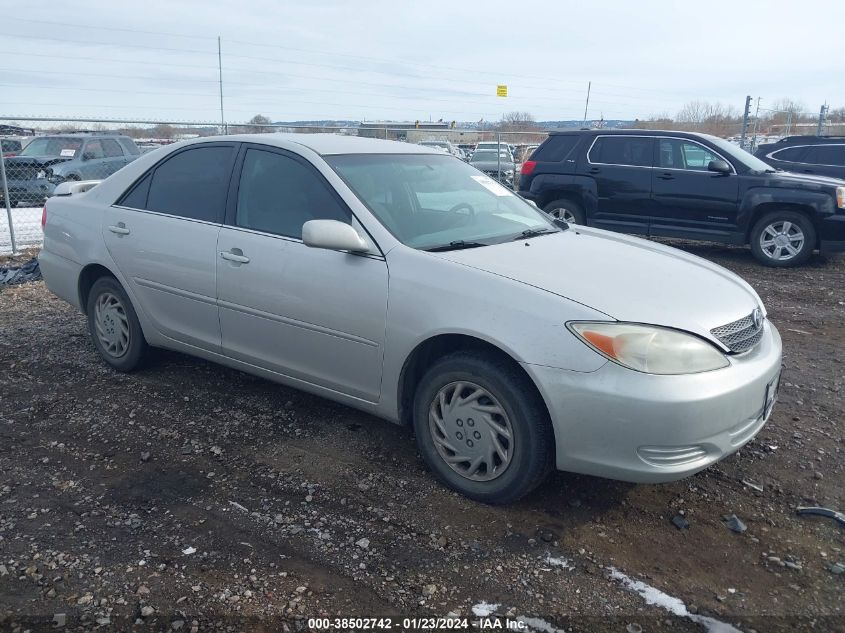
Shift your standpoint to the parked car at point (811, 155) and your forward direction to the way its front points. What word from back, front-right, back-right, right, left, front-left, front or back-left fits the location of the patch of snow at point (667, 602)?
right

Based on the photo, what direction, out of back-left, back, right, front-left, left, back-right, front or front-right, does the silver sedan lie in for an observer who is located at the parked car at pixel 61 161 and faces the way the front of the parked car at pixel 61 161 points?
front-left

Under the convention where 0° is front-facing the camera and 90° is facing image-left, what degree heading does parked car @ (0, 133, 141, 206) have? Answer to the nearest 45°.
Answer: approximately 45°

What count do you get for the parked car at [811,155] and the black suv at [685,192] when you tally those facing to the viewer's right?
2

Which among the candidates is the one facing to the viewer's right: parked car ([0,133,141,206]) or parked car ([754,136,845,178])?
parked car ([754,136,845,178])

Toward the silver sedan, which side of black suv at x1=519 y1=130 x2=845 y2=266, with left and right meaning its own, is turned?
right

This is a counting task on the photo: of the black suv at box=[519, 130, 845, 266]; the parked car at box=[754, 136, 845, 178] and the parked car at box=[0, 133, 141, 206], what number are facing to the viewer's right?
2

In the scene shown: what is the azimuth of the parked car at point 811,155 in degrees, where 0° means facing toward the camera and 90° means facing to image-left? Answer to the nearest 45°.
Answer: approximately 270°

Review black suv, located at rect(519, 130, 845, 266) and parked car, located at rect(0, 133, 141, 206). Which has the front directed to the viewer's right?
the black suv

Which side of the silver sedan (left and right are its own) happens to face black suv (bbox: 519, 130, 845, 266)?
left

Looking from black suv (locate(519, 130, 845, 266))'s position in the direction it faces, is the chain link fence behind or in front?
behind

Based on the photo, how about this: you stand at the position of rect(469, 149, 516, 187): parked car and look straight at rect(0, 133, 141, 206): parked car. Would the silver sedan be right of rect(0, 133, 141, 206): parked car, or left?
left

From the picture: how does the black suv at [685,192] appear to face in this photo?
to the viewer's right

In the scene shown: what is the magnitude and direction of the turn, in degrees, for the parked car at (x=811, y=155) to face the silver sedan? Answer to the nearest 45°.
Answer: approximately 90° to its right

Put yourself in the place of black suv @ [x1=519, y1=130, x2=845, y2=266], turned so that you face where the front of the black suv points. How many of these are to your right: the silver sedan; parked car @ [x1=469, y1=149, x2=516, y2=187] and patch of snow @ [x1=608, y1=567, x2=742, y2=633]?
2
